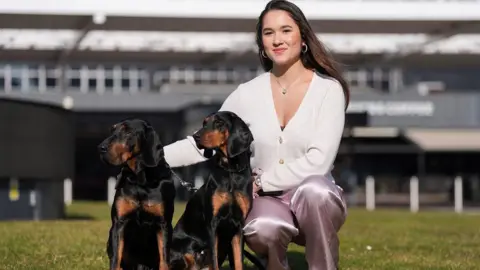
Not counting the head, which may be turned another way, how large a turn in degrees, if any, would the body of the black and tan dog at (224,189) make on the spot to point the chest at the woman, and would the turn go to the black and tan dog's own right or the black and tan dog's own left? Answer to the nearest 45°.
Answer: approximately 90° to the black and tan dog's own left

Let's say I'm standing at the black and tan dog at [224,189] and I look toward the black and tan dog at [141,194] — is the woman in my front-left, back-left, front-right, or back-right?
back-right

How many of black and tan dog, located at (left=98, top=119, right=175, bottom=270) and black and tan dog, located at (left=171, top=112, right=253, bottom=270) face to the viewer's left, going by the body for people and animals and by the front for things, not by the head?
0

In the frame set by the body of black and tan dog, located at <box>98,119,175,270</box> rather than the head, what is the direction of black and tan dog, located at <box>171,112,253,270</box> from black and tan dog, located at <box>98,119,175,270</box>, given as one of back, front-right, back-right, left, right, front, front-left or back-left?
left

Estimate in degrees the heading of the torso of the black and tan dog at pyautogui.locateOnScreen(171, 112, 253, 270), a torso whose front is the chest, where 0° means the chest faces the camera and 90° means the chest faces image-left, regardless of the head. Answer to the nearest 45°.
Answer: approximately 315°

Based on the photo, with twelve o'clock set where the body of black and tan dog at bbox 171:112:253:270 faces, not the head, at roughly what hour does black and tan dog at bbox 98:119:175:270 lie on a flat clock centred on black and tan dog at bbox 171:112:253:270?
black and tan dog at bbox 98:119:175:270 is roughly at 4 o'clock from black and tan dog at bbox 171:112:253:270.
